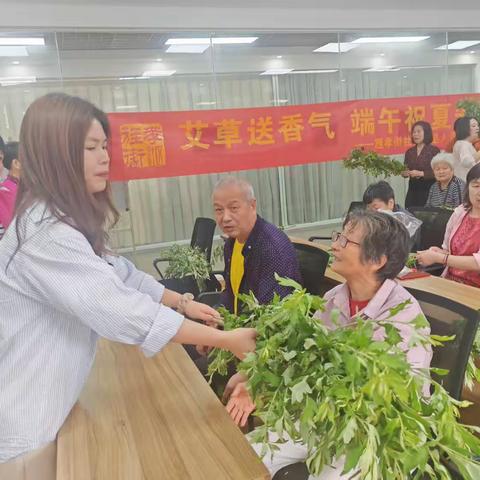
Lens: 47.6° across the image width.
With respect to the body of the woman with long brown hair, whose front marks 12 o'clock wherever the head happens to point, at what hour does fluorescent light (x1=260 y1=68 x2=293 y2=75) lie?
The fluorescent light is roughly at 10 o'clock from the woman with long brown hair.

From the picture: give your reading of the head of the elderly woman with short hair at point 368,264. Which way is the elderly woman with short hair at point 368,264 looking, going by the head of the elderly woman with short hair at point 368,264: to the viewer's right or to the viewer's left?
to the viewer's left

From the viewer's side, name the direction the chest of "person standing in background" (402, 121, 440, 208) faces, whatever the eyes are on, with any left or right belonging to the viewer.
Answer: facing the viewer and to the left of the viewer

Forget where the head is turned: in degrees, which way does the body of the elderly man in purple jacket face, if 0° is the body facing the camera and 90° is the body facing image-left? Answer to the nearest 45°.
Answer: approximately 45°

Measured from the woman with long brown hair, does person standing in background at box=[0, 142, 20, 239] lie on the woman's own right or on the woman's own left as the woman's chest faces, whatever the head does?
on the woman's own left

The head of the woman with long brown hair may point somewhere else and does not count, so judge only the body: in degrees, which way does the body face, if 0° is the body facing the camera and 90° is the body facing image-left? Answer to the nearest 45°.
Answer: approximately 270°

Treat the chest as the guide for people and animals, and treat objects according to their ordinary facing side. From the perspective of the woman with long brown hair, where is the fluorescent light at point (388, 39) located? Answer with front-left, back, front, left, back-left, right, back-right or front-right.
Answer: front-left
